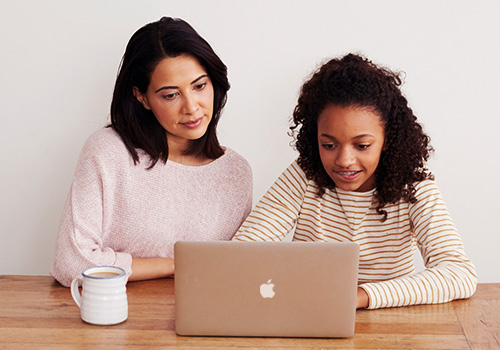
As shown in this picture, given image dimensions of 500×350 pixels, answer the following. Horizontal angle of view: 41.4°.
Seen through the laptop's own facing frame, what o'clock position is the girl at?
The girl is roughly at 1 o'clock from the laptop.

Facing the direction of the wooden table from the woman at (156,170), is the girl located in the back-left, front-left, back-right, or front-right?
front-left

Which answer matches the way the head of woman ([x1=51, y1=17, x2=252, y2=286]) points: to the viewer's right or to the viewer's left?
to the viewer's right

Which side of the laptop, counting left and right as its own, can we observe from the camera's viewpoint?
back

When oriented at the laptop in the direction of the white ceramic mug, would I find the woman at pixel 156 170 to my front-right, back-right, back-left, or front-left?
front-right

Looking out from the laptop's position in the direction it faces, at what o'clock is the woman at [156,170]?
The woman is roughly at 11 o'clock from the laptop.

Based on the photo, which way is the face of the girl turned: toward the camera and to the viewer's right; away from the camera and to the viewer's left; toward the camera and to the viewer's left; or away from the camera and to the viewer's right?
toward the camera and to the viewer's left
